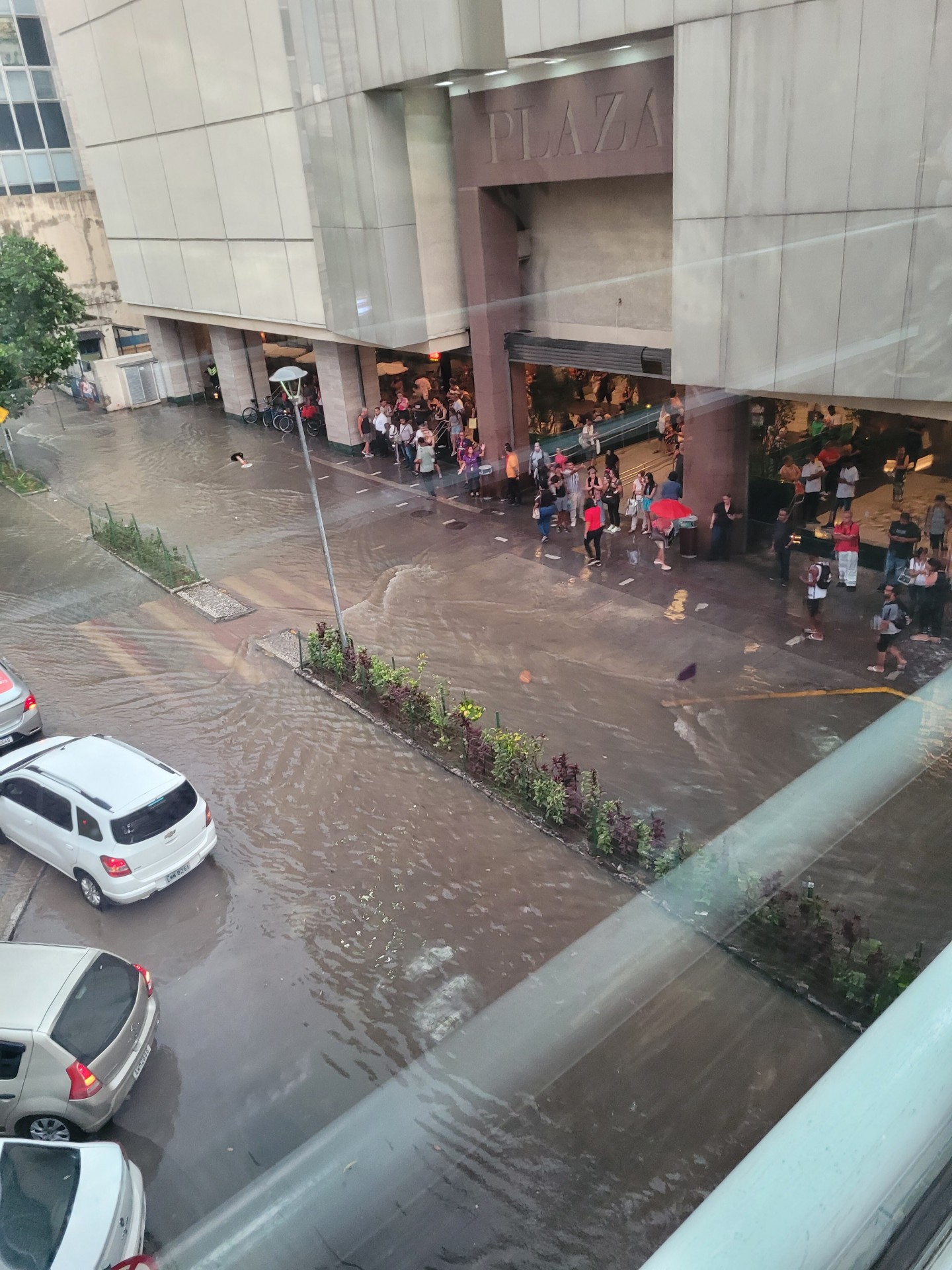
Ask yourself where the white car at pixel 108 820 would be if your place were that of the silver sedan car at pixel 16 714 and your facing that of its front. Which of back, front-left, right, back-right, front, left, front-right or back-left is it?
back-left

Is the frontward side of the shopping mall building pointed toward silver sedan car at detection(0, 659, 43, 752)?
yes

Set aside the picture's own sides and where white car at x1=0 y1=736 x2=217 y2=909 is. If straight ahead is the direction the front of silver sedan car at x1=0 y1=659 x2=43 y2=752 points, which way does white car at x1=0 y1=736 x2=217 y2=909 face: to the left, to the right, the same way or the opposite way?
the same way

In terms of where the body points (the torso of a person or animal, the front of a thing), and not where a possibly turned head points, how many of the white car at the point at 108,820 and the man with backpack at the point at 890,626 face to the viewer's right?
0

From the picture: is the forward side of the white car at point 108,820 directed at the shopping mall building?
no

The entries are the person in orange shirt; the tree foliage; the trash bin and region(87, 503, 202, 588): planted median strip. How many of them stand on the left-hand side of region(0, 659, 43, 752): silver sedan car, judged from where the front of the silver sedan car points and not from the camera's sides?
0

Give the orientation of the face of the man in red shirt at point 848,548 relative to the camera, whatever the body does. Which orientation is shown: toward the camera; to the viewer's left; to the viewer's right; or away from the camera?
toward the camera

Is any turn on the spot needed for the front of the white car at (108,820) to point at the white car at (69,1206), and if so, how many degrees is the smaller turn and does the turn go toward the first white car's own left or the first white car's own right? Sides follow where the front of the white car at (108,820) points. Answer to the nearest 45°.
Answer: approximately 135° to the first white car's own left

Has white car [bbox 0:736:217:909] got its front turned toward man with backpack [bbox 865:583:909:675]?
no

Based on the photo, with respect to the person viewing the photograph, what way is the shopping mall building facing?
facing the viewer and to the left of the viewer

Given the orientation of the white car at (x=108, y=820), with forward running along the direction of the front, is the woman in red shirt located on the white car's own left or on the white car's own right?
on the white car's own right

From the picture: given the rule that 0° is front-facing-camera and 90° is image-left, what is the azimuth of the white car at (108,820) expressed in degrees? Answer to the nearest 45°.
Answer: approximately 135°

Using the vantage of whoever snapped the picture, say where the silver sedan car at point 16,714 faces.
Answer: facing away from the viewer and to the left of the viewer

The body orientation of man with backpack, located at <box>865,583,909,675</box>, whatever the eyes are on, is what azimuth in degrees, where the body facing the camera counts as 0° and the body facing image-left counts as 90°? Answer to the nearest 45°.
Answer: approximately 90°

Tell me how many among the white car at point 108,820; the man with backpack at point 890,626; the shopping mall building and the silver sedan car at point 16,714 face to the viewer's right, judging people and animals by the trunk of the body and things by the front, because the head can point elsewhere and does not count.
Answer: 0

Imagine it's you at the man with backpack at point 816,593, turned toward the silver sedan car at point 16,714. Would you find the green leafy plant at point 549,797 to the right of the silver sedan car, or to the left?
left
